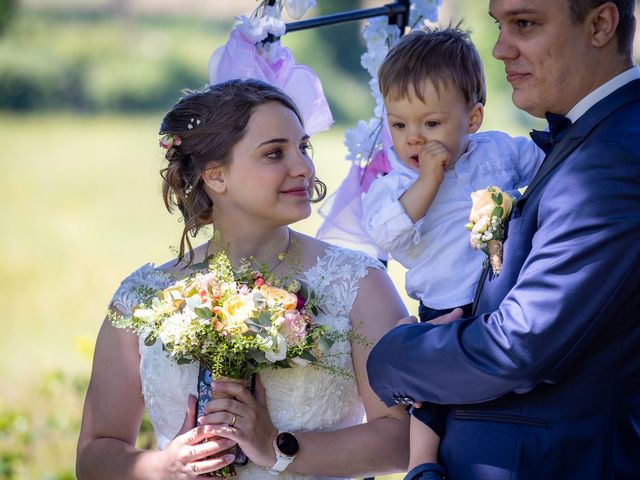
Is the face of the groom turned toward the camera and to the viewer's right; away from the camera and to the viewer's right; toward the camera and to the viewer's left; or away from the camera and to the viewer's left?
toward the camera and to the viewer's left

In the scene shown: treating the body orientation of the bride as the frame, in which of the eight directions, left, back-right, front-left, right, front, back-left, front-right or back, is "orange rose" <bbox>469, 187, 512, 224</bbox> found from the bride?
front-left

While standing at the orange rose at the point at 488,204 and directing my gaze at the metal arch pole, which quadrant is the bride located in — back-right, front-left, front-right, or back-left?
front-left

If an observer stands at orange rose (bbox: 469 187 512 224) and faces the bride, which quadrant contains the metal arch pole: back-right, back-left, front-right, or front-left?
front-right

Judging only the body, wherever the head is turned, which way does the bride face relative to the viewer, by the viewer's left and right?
facing the viewer

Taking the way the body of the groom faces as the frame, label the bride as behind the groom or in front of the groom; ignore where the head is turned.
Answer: in front

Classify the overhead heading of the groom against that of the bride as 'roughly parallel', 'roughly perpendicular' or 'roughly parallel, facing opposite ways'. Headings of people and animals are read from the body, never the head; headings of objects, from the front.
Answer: roughly perpendicular

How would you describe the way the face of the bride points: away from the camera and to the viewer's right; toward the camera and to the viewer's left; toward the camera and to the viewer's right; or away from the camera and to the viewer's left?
toward the camera and to the viewer's right

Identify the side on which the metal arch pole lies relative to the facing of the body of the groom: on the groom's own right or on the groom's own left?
on the groom's own right

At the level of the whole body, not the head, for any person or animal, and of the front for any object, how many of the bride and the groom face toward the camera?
1

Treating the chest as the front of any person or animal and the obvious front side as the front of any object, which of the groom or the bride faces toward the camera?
the bride

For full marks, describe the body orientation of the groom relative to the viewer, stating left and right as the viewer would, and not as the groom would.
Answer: facing to the left of the viewer
